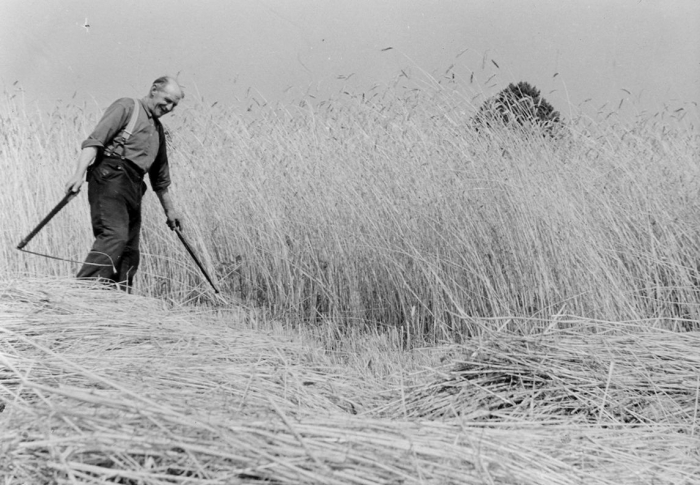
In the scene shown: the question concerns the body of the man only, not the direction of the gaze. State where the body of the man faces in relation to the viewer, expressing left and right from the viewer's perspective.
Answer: facing the viewer and to the right of the viewer
